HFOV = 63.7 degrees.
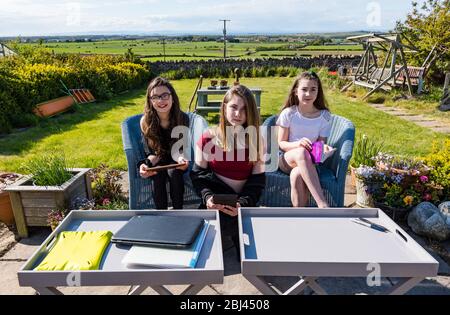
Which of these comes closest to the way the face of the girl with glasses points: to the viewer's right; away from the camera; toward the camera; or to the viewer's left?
toward the camera

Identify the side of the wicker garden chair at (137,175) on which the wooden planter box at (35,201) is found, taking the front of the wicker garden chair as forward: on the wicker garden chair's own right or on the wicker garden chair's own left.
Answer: on the wicker garden chair's own right

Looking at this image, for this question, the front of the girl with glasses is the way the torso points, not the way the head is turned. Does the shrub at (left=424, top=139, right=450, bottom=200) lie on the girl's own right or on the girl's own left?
on the girl's own left

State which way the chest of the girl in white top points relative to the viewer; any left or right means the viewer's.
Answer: facing the viewer

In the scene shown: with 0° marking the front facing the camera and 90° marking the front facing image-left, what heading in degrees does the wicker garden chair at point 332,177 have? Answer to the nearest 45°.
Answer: approximately 0°

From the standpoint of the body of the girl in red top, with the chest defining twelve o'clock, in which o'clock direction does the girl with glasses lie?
The girl with glasses is roughly at 4 o'clock from the girl in red top.

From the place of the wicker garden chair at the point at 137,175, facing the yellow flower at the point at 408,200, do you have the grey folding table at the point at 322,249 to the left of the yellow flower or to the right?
right

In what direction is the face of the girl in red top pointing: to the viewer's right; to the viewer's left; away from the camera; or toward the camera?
toward the camera

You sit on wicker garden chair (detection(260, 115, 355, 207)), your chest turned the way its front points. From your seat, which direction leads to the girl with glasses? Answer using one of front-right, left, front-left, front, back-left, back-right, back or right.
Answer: right

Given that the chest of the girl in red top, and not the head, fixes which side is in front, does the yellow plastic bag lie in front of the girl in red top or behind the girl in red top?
in front

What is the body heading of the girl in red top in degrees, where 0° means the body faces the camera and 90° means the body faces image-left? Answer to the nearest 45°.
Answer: approximately 0°

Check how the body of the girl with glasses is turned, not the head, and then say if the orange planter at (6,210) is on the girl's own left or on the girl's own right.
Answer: on the girl's own right

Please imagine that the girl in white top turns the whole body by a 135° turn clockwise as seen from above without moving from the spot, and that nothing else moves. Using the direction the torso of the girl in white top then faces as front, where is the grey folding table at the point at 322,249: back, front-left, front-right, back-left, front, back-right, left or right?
back-left

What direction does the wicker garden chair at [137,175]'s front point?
toward the camera

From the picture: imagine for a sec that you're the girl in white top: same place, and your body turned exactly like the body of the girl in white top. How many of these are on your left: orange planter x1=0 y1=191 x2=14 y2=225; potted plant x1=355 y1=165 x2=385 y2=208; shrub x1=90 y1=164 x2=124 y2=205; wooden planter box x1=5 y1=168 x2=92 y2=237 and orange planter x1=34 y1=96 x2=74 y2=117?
1

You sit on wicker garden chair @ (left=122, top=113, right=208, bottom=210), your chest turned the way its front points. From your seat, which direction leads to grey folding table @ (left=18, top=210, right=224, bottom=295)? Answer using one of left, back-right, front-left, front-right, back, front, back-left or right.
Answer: front

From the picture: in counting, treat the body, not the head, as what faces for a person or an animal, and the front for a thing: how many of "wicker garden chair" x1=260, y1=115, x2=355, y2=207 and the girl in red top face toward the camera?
2

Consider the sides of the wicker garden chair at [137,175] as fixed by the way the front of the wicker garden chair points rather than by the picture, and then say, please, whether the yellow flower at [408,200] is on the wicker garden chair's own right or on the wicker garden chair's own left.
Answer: on the wicker garden chair's own left
